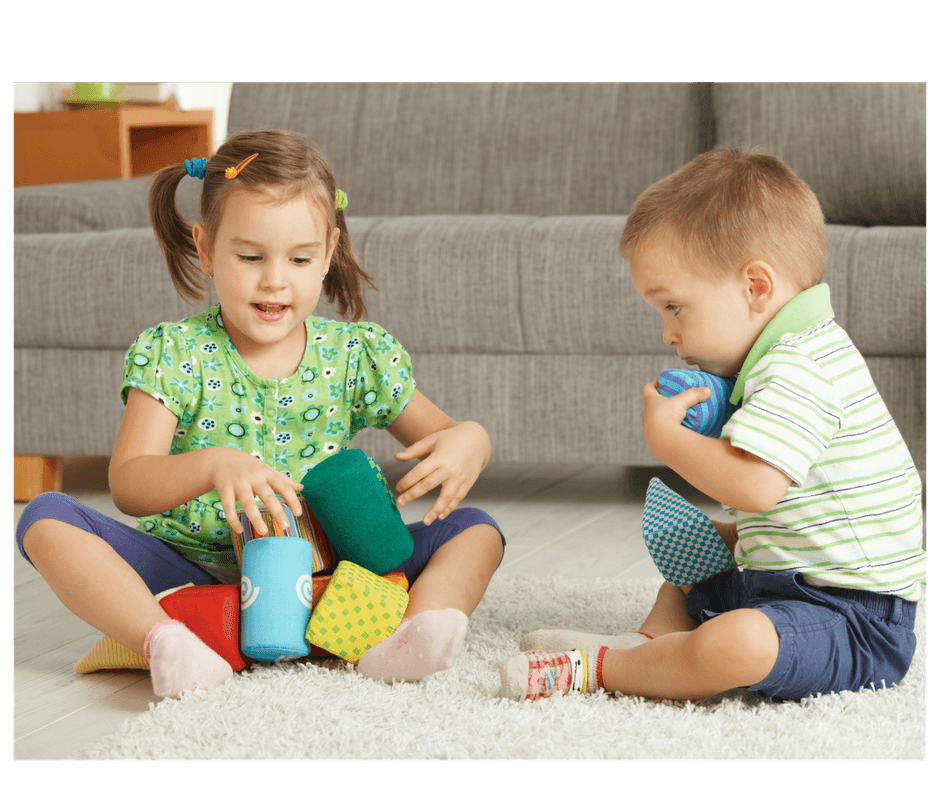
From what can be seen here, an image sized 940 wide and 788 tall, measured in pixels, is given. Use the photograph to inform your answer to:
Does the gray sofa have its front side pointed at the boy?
yes

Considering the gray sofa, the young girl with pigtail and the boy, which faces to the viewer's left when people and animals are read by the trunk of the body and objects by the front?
the boy

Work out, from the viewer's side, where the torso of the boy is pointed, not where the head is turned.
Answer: to the viewer's left

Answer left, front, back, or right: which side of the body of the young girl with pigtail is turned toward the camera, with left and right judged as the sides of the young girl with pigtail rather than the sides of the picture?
front

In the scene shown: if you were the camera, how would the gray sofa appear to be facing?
facing the viewer

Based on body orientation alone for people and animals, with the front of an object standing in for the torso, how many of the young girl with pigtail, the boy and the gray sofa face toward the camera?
2

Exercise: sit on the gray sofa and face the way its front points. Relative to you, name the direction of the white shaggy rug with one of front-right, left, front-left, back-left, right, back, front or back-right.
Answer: front

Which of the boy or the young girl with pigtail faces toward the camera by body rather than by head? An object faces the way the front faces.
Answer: the young girl with pigtail

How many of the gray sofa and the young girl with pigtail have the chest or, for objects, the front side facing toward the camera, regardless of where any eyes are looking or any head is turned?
2

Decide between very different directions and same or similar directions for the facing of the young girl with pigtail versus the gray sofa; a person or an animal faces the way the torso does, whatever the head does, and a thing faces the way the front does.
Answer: same or similar directions
